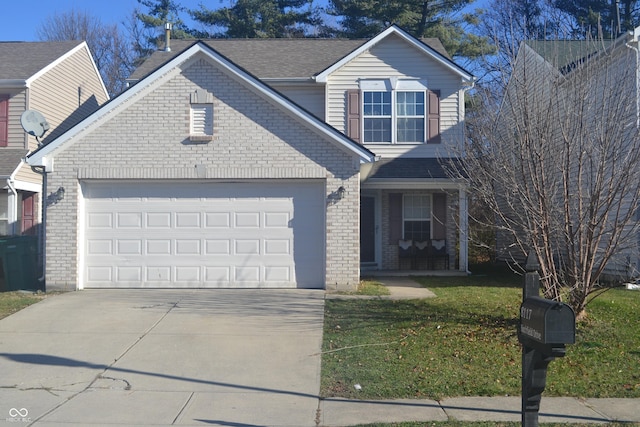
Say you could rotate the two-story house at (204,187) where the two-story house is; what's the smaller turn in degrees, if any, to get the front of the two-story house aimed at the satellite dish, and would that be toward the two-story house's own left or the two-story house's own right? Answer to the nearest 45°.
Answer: approximately 135° to the two-story house's own right

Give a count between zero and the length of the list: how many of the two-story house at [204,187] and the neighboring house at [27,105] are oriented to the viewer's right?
0

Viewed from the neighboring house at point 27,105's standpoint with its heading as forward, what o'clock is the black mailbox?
The black mailbox is roughly at 10 o'clock from the neighboring house.

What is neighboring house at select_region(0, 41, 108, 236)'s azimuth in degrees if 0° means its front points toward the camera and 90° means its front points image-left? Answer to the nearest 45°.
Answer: approximately 45°

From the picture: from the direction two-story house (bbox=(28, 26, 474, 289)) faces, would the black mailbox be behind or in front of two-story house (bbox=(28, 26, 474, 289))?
in front

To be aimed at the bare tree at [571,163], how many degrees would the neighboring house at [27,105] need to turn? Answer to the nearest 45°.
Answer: approximately 90° to its left

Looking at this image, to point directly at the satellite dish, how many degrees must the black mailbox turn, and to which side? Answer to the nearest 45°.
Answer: approximately 180°
